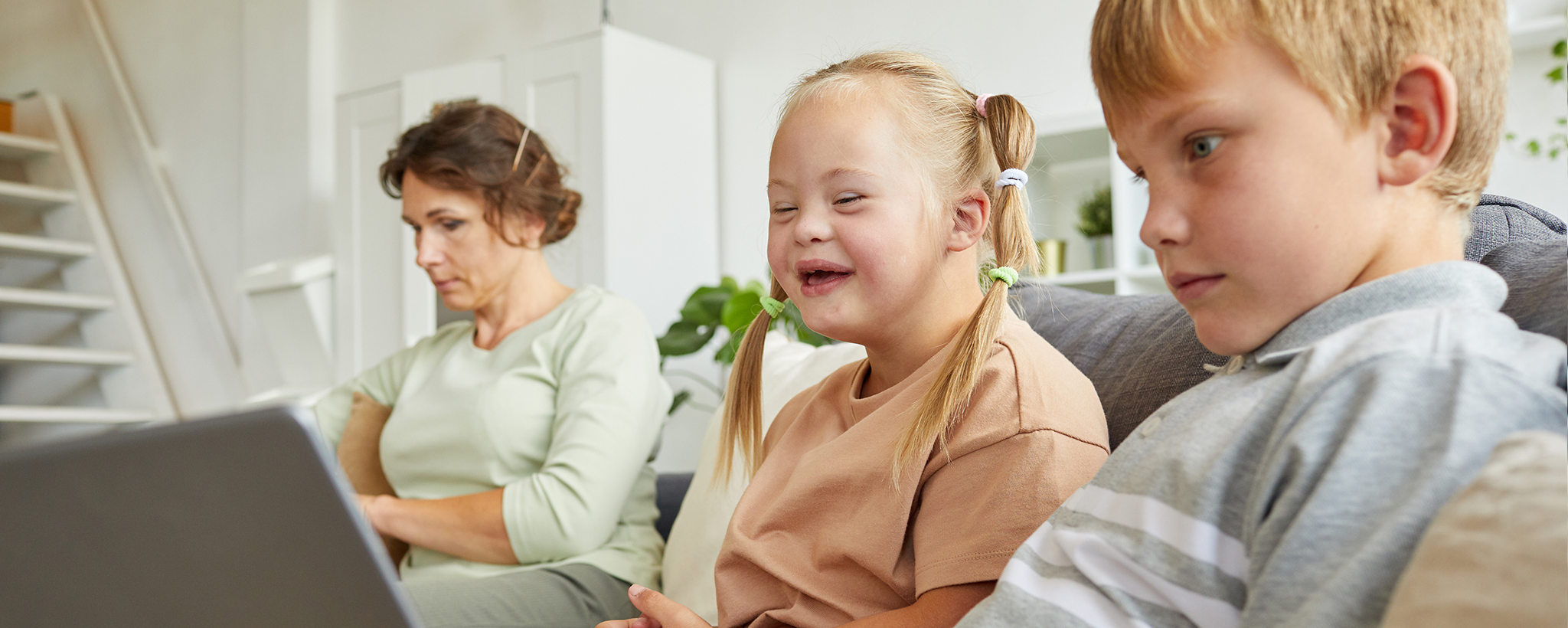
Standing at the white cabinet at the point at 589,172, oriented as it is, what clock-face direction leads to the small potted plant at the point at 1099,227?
The small potted plant is roughly at 9 o'clock from the white cabinet.

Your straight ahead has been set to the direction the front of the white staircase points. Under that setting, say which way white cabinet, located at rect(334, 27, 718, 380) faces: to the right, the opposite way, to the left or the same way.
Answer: to the right

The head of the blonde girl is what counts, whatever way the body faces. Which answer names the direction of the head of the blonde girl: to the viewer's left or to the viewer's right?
to the viewer's left

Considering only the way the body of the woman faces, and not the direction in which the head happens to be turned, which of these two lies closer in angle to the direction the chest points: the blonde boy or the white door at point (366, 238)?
the blonde boy

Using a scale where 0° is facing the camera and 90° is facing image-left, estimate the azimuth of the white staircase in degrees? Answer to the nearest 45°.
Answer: approximately 315°

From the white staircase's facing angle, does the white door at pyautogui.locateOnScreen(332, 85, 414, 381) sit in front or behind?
in front

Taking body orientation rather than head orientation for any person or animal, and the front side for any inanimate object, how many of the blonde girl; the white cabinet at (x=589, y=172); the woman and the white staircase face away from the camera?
0

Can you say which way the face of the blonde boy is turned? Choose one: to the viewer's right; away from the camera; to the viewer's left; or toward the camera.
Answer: to the viewer's left

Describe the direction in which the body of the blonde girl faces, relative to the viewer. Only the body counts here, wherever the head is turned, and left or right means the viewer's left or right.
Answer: facing the viewer and to the left of the viewer

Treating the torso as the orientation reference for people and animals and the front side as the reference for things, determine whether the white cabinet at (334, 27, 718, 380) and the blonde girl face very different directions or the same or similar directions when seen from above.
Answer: same or similar directions

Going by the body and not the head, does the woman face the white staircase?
no

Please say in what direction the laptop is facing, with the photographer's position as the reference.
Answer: facing away from the viewer and to the right of the viewer

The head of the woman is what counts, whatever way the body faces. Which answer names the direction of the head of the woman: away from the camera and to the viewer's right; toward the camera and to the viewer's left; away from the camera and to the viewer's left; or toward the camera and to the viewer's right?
toward the camera and to the viewer's left
